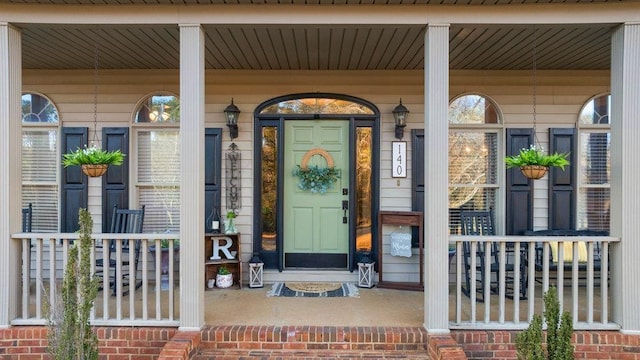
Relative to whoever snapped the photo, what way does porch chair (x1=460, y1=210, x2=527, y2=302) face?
facing the viewer and to the right of the viewer

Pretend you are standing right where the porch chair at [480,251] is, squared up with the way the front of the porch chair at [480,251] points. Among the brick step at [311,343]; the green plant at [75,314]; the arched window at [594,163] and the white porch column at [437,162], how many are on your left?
1

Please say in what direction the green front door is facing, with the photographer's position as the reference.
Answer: facing the viewer

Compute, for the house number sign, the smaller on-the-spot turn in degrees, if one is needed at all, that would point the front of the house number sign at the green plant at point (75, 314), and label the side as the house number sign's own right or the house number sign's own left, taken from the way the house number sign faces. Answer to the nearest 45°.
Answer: approximately 45° to the house number sign's own right

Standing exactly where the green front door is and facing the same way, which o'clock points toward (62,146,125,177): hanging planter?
The hanging planter is roughly at 2 o'clock from the green front door.

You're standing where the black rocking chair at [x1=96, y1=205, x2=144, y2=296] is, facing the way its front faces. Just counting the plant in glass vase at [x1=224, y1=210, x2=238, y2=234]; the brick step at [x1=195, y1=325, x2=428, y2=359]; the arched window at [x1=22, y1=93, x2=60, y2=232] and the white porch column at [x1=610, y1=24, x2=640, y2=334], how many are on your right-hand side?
1

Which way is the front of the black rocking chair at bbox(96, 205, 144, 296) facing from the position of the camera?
facing the viewer and to the left of the viewer

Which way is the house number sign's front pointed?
toward the camera
